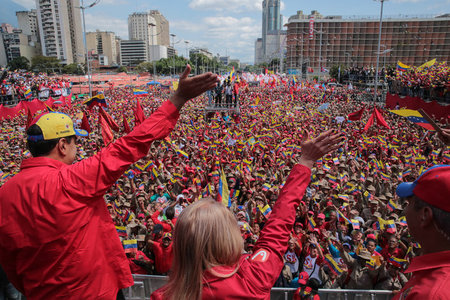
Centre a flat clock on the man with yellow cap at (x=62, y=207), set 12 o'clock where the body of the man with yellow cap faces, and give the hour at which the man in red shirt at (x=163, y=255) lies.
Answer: The man in red shirt is roughly at 11 o'clock from the man with yellow cap.

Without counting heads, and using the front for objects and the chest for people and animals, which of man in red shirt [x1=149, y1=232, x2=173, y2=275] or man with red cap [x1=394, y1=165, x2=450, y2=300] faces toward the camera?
the man in red shirt

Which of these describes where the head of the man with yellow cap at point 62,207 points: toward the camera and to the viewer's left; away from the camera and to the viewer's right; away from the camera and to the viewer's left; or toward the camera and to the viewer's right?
away from the camera and to the viewer's right

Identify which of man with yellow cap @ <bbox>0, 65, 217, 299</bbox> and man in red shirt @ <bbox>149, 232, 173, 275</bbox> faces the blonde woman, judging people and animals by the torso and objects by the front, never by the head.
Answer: the man in red shirt

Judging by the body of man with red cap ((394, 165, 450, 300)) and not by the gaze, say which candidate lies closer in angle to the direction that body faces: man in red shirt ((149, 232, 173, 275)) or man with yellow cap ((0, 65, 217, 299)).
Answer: the man in red shirt

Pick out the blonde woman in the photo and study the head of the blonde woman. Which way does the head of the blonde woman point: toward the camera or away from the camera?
away from the camera

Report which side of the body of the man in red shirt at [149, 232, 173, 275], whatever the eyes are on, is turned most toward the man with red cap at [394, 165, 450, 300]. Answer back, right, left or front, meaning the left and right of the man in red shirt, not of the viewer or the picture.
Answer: front

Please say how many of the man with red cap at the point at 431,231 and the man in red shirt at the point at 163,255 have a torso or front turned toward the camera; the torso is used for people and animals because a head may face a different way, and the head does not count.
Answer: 1

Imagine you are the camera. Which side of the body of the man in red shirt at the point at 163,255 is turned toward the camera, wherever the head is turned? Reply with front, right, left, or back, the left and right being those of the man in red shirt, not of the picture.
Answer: front

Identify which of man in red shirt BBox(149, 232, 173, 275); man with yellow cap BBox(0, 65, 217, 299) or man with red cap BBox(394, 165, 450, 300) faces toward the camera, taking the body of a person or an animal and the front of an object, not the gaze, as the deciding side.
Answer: the man in red shirt

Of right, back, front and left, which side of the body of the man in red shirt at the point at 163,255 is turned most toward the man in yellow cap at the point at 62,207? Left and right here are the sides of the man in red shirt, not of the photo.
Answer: front

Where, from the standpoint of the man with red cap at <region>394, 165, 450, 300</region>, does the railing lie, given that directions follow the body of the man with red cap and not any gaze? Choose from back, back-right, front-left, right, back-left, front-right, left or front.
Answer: front

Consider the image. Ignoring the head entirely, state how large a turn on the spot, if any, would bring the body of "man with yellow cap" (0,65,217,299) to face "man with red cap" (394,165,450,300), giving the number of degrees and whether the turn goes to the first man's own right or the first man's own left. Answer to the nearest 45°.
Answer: approximately 90° to the first man's own right

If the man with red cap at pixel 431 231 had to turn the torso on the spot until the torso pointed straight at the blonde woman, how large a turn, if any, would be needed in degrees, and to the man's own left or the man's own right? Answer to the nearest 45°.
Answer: approximately 90° to the man's own left

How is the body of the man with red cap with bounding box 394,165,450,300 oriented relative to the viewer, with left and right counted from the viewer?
facing away from the viewer and to the left of the viewer

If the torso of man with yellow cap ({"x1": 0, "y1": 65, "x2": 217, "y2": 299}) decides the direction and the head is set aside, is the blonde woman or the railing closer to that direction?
the railing

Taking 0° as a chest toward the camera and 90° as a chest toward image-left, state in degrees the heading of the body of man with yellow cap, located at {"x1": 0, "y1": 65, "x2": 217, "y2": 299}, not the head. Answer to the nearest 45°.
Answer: approximately 225°
